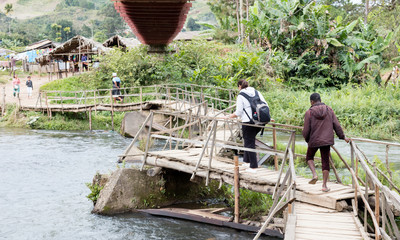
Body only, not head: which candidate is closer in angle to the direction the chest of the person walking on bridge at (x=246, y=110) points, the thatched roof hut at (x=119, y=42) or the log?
the thatched roof hut

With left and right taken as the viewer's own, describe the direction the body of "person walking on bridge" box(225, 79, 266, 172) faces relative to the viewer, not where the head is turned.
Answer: facing away from the viewer and to the left of the viewer

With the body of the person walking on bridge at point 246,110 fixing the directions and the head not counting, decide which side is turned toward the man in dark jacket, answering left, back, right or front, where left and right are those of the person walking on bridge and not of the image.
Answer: back

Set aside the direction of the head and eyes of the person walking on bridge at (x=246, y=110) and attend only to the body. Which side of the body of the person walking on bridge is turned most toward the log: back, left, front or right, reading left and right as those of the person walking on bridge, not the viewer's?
back

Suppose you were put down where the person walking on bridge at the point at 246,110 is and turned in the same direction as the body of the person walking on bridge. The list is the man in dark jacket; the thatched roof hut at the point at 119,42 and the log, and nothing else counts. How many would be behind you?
2

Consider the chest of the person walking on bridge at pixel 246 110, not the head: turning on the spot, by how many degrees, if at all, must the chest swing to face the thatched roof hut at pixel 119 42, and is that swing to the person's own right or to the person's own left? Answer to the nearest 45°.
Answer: approximately 45° to the person's own right

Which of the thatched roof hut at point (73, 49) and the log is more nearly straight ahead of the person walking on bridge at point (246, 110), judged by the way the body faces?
the thatched roof hut

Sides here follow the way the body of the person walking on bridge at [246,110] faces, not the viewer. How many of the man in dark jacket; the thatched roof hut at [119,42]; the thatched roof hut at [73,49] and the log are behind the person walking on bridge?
2

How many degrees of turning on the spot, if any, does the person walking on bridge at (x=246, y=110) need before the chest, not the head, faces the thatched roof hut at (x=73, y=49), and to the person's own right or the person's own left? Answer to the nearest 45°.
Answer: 0° — they already face it
